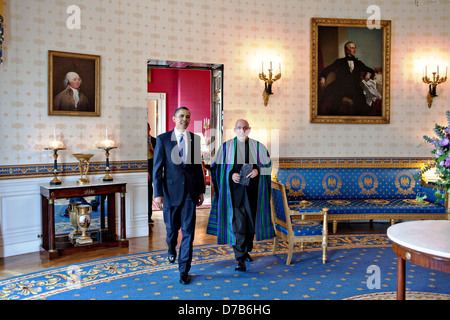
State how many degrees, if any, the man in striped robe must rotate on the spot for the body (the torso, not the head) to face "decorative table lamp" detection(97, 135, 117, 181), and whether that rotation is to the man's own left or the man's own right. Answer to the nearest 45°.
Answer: approximately 135° to the man's own right

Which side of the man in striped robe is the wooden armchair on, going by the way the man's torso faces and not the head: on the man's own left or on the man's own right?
on the man's own left

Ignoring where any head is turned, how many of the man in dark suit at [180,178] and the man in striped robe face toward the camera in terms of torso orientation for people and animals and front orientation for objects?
2

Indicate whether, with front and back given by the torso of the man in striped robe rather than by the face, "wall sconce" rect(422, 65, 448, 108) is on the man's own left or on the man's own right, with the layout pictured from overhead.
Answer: on the man's own left

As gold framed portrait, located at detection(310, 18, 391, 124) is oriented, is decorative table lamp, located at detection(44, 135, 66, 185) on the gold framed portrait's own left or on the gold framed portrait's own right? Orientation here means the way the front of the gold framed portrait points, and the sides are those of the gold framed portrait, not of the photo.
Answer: on the gold framed portrait's own right

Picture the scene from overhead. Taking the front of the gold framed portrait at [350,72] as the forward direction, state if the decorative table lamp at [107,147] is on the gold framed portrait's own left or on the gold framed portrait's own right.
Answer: on the gold framed portrait's own right
